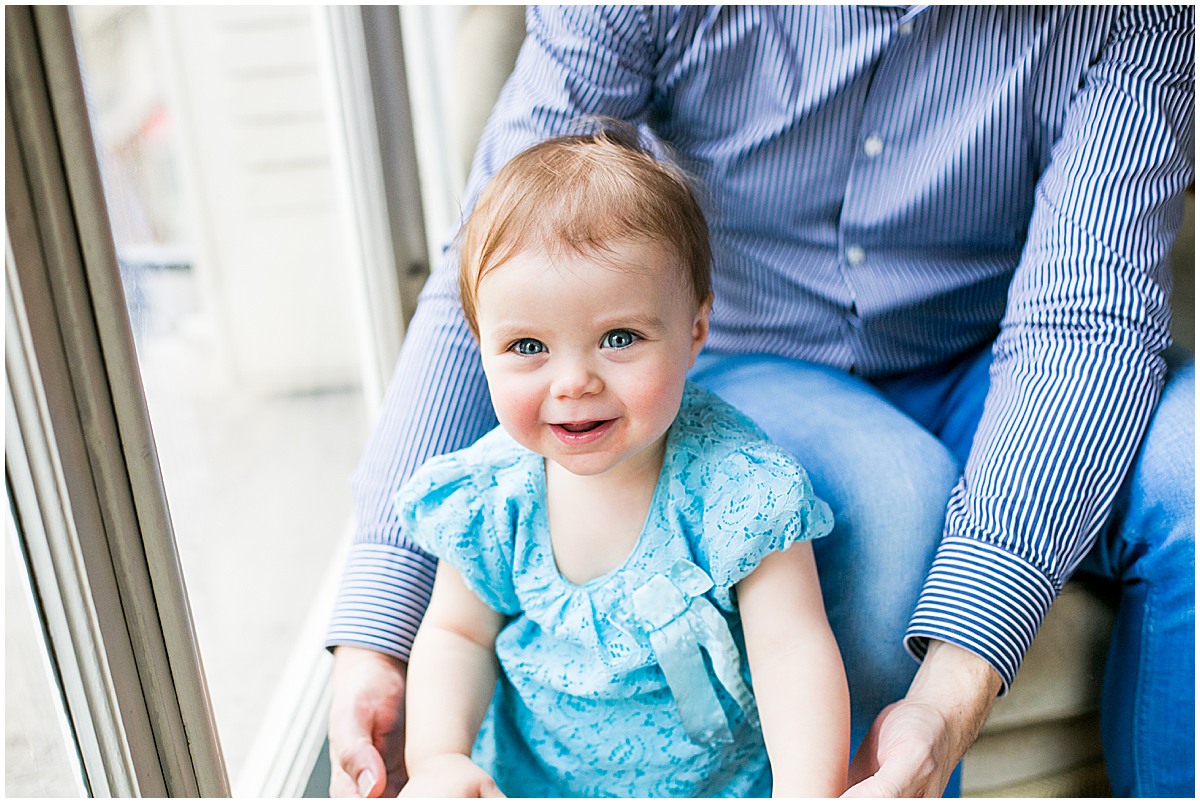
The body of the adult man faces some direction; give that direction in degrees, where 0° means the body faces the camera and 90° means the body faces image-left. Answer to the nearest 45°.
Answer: approximately 0°
